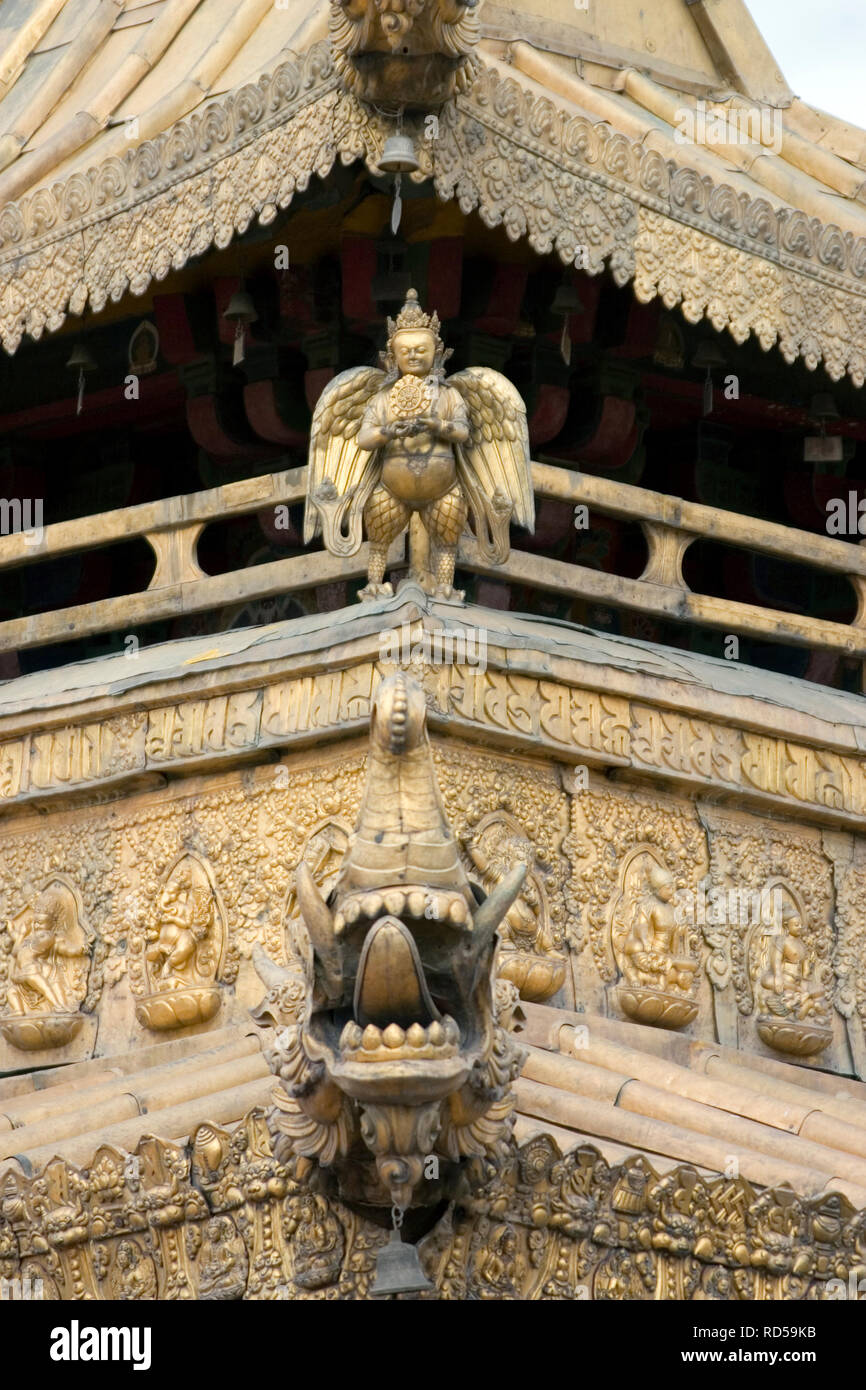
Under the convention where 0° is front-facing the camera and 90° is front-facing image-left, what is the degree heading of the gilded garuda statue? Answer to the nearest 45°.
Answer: approximately 0°

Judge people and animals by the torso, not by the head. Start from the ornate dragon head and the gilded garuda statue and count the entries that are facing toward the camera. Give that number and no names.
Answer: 2

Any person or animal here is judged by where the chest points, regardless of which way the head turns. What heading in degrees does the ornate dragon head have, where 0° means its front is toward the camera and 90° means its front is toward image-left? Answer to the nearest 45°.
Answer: approximately 0°
